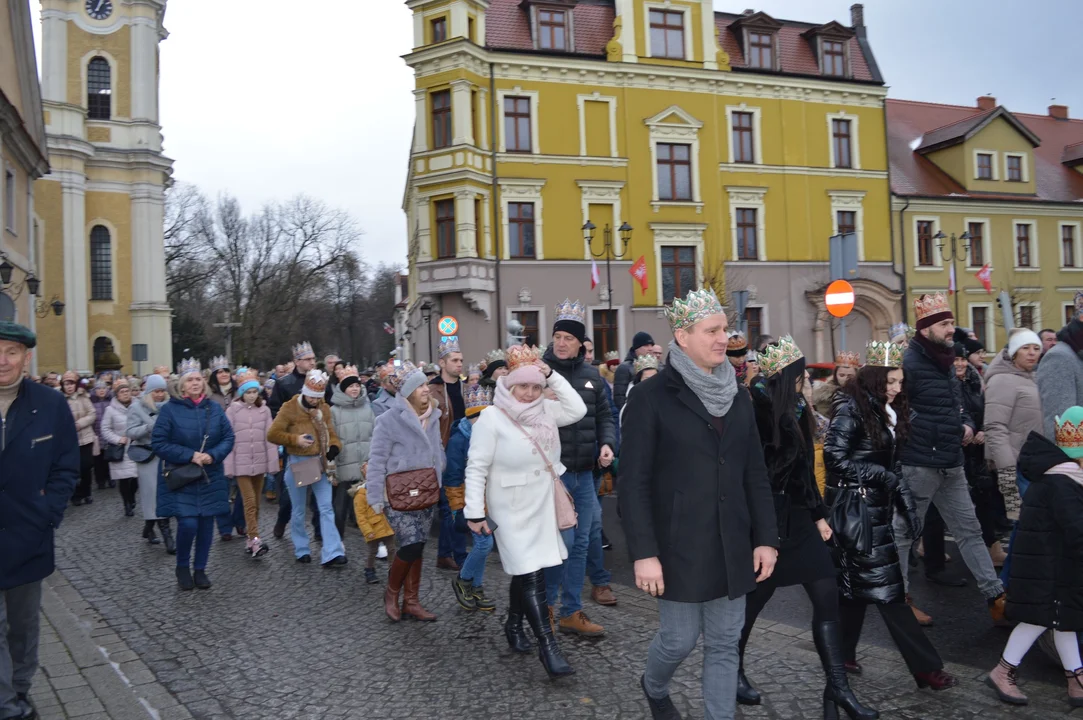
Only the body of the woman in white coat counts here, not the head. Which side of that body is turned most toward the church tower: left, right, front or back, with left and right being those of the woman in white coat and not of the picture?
back

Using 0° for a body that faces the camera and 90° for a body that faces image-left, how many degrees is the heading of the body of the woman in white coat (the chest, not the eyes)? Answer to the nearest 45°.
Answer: approximately 315°

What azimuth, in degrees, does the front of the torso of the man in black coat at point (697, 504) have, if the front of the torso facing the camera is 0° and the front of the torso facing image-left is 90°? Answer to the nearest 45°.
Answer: approximately 315°

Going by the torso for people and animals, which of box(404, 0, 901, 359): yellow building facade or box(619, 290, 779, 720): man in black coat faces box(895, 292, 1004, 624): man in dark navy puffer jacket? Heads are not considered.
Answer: the yellow building facade

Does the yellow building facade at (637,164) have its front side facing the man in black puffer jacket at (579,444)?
yes

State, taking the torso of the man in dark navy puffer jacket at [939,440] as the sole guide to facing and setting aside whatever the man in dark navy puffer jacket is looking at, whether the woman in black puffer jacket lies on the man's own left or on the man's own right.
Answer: on the man's own right

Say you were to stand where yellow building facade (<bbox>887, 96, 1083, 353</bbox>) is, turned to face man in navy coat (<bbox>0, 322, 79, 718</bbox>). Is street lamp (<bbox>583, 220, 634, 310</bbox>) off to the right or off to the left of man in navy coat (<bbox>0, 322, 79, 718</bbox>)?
right

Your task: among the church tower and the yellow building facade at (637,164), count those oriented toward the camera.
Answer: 2

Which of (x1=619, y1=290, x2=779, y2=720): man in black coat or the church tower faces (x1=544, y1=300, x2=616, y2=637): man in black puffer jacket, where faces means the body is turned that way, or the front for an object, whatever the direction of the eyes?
the church tower

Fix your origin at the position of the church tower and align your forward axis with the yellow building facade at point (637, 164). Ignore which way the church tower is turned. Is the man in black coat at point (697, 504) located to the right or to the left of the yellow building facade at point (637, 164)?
right

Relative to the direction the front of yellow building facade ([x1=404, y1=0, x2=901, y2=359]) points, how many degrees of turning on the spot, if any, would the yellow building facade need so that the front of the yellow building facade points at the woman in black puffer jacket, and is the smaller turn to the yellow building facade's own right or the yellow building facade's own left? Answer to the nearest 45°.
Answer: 0° — it already faces them
